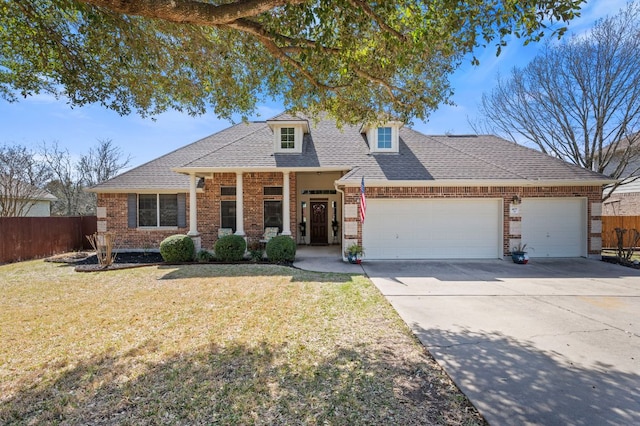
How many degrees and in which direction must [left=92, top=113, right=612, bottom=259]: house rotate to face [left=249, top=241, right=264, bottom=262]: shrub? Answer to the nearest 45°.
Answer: approximately 90° to its right

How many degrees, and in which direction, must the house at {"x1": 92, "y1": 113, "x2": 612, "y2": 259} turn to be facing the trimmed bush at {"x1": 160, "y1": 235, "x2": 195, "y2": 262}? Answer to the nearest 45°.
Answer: approximately 90° to its right

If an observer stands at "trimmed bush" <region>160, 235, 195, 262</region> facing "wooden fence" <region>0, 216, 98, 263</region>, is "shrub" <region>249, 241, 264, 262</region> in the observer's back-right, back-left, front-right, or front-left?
back-right

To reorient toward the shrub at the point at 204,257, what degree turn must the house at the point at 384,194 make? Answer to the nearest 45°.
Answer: approximately 90° to its right

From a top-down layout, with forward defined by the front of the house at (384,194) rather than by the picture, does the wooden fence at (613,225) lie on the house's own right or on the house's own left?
on the house's own left

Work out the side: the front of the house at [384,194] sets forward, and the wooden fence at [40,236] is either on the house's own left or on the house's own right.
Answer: on the house's own right

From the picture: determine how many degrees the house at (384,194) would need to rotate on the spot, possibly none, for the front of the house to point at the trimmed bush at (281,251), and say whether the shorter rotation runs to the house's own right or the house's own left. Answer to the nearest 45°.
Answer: approximately 90° to the house's own right

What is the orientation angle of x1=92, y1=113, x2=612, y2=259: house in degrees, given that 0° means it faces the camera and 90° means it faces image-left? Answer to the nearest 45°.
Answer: approximately 0°
